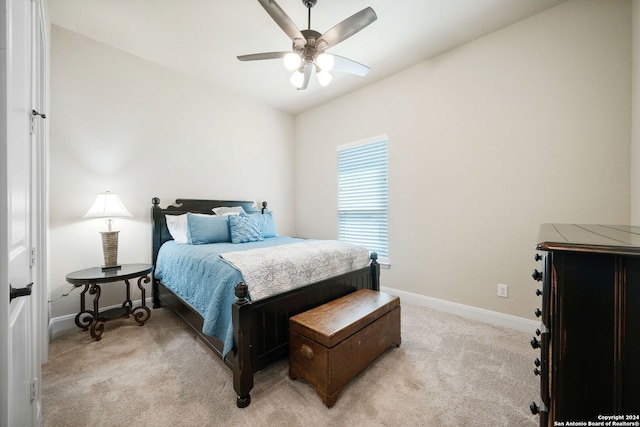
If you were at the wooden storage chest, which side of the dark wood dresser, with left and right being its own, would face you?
front

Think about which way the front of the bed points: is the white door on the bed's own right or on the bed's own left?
on the bed's own right

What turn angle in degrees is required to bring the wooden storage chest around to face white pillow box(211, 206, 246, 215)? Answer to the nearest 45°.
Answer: approximately 180°

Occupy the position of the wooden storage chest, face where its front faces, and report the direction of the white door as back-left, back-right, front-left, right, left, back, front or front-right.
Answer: right

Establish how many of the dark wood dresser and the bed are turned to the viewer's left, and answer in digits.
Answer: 1

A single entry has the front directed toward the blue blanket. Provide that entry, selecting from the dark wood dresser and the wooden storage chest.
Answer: the dark wood dresser

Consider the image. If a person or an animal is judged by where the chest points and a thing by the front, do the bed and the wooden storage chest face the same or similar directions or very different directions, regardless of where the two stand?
same or similar directions

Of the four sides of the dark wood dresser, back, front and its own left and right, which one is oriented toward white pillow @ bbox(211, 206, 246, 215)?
front

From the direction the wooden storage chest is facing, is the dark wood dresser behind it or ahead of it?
ahead

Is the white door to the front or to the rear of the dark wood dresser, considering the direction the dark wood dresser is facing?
to the front

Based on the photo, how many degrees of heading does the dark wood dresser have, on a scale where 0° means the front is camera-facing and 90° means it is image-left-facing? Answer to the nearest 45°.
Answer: approximately 90°

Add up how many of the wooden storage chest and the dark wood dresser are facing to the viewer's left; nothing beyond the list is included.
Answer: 1

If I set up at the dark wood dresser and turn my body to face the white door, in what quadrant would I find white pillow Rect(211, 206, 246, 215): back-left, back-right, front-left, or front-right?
front-right

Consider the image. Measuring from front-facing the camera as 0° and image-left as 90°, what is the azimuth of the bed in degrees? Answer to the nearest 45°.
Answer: approximately 315°
